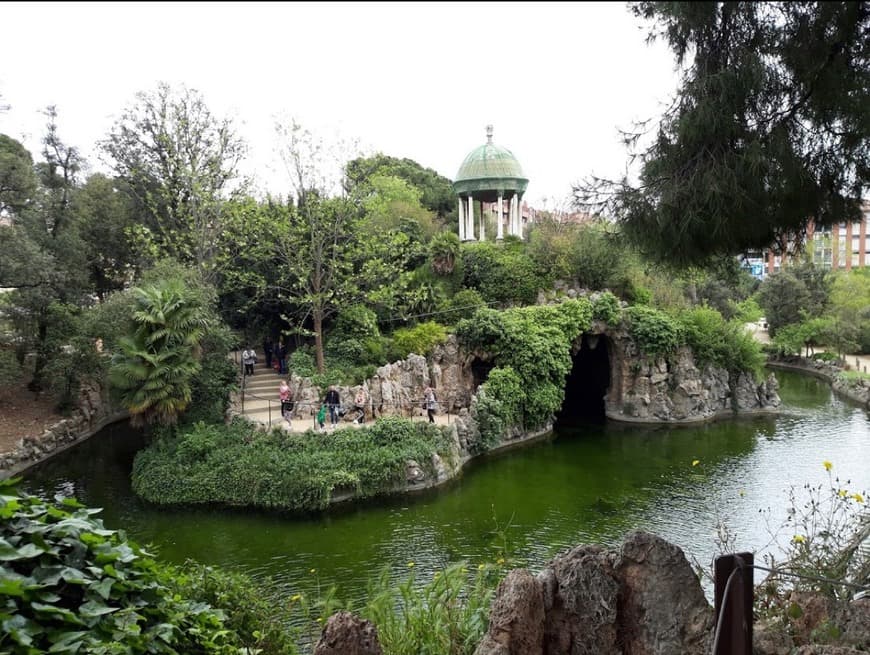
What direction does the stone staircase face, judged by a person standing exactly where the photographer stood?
facing the viewer

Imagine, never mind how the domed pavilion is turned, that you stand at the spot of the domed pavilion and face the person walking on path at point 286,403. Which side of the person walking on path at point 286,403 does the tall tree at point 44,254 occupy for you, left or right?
right

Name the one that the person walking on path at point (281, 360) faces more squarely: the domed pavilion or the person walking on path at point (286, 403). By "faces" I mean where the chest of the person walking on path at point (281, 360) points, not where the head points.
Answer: the person walking on path

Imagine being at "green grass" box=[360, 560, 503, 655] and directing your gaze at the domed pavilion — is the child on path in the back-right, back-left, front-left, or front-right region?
front-left

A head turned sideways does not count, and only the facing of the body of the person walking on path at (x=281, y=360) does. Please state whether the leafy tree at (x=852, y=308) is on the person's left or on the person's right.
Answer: on the person's left

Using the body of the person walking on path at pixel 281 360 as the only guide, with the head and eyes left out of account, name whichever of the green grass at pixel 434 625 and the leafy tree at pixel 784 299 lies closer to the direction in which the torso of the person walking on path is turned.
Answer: the green grass

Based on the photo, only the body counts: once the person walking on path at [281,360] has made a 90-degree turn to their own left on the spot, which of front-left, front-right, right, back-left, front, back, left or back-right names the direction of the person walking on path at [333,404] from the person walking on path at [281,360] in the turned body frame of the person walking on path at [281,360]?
right

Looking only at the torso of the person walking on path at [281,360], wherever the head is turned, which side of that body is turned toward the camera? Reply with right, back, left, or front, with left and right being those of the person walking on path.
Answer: front

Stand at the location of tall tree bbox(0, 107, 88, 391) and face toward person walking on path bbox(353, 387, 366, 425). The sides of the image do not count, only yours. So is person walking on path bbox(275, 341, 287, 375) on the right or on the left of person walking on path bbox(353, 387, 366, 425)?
left

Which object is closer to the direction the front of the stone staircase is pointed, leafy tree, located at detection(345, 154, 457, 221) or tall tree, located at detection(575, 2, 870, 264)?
the tall tree

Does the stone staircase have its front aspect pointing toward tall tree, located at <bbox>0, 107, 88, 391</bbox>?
no

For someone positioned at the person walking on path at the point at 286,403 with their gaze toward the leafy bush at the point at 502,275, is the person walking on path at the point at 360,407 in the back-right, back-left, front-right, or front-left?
front-right
